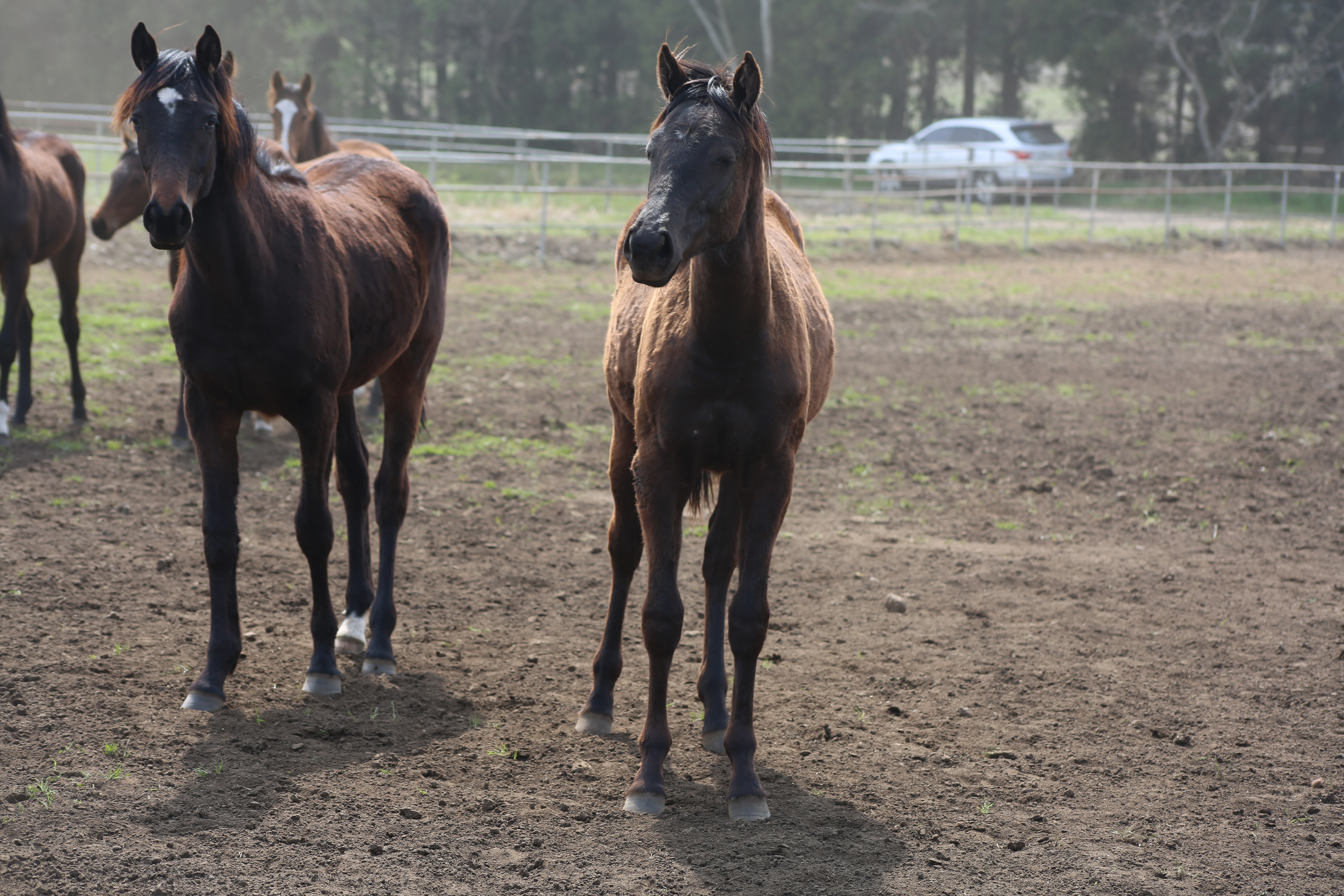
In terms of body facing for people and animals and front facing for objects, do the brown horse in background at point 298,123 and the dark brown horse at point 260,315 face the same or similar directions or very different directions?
same or similar directions

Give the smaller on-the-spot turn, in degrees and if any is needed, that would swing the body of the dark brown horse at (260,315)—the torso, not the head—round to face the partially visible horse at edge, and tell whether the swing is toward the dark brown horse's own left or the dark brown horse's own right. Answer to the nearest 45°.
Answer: approximately 135° to the dark brown horse's own right

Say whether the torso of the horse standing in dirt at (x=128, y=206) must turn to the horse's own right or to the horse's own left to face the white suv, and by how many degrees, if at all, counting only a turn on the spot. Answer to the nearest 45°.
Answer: approximately 180°

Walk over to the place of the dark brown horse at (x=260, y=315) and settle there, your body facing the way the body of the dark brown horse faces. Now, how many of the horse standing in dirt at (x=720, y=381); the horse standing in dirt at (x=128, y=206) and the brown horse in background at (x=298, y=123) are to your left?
1

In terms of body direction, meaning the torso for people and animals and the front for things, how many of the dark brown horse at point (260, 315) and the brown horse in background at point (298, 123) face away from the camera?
0

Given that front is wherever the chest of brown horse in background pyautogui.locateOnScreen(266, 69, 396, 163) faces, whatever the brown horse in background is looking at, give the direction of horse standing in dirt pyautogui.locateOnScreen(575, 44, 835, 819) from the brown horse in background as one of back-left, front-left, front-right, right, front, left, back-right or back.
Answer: front-left

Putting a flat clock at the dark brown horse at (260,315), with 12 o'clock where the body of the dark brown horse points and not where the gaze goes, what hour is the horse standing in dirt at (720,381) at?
The horse standing in dirt is roughly at 9 o'clock from the dark brown horse.

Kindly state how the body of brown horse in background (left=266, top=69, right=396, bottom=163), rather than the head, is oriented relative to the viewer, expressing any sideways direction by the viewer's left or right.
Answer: facing the viewer and to the left of the viewer

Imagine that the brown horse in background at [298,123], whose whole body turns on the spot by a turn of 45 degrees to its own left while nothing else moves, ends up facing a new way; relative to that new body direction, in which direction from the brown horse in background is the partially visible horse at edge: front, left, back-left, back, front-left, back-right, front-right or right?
front-right

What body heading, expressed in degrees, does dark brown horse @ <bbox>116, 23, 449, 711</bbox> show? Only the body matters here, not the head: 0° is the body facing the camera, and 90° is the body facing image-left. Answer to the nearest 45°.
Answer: approximately 45°

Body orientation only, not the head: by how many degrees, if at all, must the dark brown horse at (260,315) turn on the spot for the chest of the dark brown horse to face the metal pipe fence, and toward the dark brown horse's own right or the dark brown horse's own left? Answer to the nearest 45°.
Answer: approximately 180°

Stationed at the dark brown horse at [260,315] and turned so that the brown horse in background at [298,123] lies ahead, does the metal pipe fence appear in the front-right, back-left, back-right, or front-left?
front-right

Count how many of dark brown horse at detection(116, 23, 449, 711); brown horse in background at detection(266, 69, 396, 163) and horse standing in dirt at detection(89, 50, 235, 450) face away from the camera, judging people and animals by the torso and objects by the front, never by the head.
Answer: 0

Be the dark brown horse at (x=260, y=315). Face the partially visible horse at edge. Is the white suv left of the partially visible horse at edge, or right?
right

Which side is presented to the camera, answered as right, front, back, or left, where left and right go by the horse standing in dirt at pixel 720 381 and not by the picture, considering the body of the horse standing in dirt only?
front
